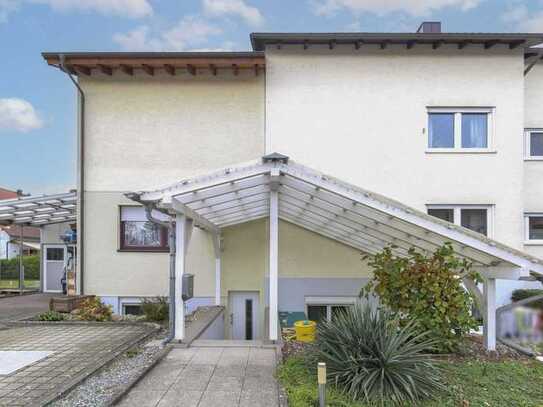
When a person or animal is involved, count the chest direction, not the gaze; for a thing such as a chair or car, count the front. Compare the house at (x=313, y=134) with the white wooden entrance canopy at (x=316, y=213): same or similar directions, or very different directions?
same or similar directions

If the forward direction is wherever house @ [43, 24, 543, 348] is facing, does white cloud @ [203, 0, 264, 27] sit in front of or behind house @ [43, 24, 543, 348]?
behind

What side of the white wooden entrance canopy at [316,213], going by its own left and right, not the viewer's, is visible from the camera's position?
front

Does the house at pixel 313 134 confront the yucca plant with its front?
yes

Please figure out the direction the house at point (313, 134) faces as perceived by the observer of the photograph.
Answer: facing the viewer

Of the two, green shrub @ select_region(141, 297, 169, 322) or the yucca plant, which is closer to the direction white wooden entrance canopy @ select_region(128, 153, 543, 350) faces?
the yucca plant

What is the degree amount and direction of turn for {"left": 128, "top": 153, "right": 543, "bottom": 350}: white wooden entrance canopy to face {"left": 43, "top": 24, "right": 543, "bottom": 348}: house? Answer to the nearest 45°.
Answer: approximately 180°
